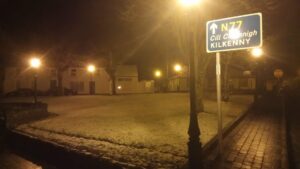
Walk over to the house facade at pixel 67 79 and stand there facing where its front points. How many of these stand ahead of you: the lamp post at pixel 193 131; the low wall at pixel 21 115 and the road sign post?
3

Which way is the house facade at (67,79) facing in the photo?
toward the camera

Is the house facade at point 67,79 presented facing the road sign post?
yes

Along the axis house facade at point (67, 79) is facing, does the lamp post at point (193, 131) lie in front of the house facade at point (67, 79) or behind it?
in front

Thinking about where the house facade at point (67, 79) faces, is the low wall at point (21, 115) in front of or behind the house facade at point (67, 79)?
in front

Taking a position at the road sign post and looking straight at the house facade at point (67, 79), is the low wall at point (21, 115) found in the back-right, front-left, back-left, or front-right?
front-left
